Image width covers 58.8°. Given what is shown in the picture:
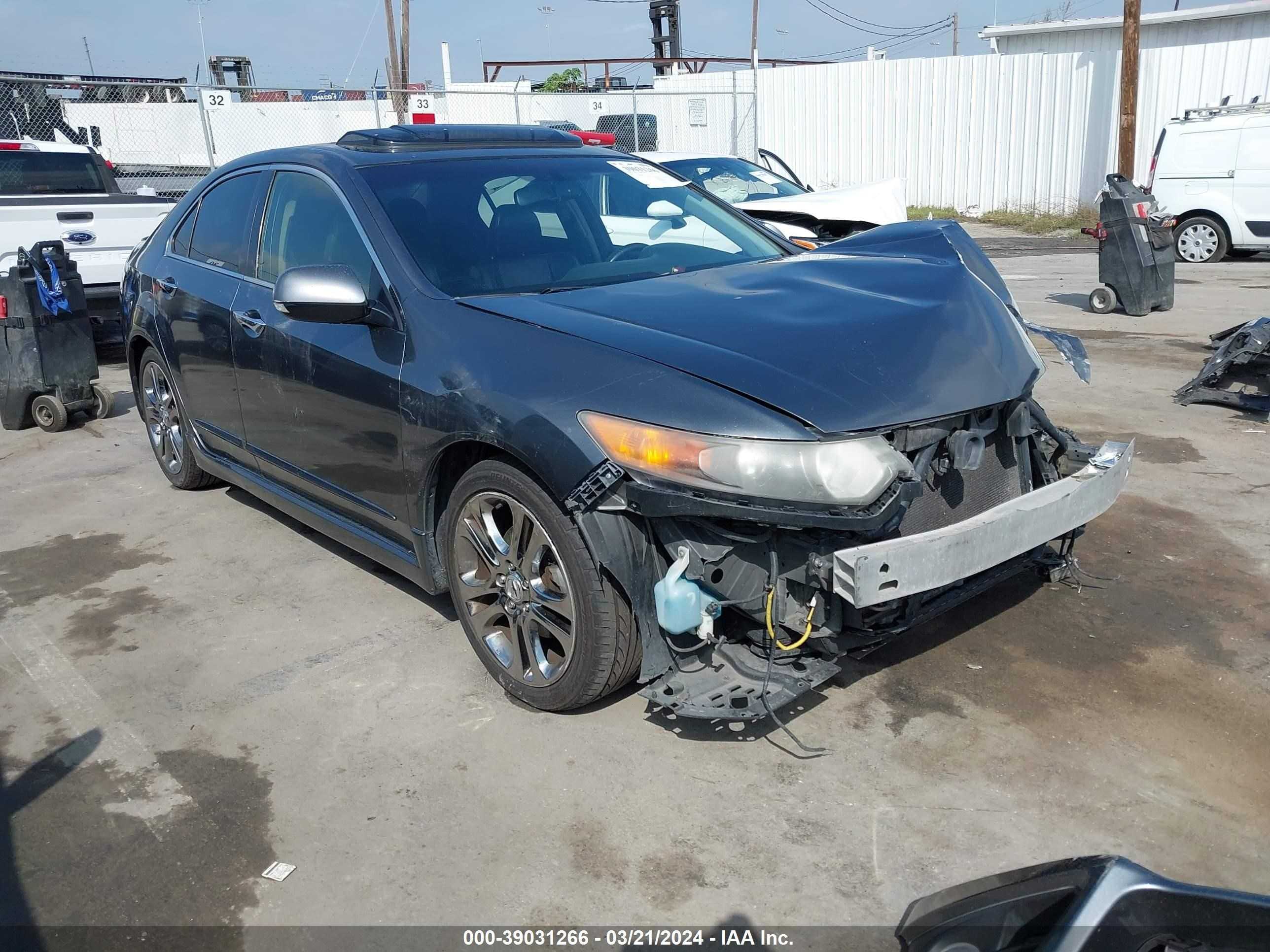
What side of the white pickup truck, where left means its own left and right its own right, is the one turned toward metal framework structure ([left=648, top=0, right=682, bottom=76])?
right

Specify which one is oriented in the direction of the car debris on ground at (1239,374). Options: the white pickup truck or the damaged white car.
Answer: the damaged white car

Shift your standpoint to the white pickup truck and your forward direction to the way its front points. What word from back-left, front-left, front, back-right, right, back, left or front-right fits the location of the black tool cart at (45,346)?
back-left

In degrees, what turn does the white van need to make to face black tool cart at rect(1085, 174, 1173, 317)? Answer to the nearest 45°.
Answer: approximately 90° to its right

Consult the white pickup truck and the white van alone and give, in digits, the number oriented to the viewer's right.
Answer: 1

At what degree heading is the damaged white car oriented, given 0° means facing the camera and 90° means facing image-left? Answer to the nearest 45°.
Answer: approximately 315°

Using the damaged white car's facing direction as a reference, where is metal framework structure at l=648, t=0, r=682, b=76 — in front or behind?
behind

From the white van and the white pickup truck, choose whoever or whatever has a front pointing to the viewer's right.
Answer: the white van

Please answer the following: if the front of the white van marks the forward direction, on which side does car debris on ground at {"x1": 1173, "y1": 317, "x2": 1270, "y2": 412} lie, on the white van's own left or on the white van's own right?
on the white van's own right

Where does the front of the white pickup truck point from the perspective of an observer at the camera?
facing away from the viewer and to the left of the viewer

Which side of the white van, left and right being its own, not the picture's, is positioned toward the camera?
right
